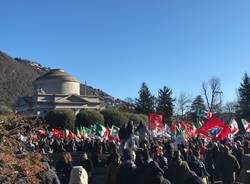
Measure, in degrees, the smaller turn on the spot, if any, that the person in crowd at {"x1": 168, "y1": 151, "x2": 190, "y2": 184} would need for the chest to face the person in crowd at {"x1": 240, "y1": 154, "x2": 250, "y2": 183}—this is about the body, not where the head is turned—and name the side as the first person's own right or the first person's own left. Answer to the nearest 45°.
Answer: approximately 45° to the first person's own right

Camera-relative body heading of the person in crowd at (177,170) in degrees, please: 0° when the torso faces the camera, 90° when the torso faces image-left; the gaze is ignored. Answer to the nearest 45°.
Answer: approximately 180°

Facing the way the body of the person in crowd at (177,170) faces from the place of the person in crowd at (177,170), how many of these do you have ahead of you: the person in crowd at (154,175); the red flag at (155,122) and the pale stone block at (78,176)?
1

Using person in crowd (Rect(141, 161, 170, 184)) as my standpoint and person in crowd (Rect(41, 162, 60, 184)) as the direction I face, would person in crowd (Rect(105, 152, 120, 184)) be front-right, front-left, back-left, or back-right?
front-right

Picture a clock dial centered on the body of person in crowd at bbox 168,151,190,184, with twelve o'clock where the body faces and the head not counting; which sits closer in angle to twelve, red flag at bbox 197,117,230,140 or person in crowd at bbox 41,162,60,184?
the red flag

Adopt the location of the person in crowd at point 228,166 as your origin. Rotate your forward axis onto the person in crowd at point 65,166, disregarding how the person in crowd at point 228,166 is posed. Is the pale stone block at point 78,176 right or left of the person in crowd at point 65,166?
left

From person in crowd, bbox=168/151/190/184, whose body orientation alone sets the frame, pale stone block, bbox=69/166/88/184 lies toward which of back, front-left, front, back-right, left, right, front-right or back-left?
back-left

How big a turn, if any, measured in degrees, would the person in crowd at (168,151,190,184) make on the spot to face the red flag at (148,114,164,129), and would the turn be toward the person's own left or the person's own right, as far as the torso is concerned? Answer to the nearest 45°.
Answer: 0° — they already face it

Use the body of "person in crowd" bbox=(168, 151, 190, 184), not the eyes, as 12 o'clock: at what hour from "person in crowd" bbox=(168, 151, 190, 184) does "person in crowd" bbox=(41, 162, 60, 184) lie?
"person in crowd" bbox=(41, 162, 60, 184) is roughly at 8 o'clock from "person in crowd" bbox=(168, 151, 190, 184).

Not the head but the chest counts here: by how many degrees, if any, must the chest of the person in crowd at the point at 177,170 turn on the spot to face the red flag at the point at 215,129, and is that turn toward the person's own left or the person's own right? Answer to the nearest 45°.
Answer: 0° — they already face it

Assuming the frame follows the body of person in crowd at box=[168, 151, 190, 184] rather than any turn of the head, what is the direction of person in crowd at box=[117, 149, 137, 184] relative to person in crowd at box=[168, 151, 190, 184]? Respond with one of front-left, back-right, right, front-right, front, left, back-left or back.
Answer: left
